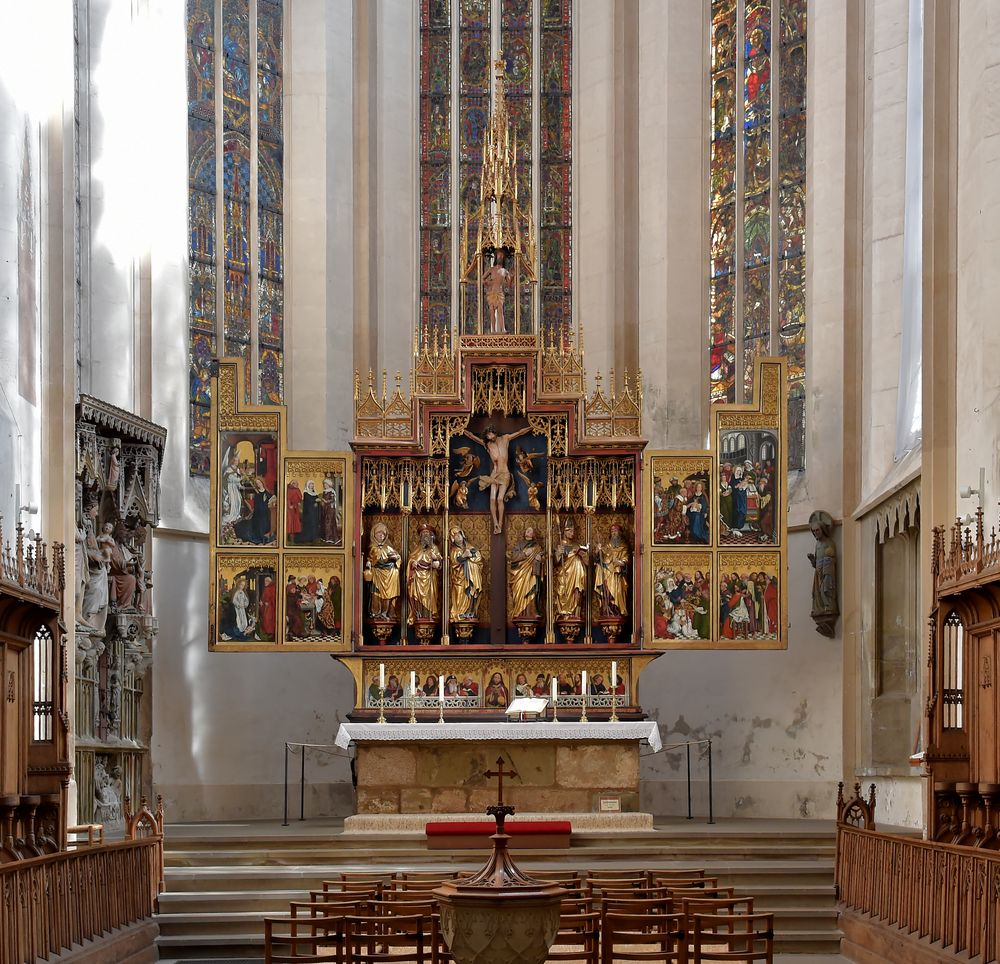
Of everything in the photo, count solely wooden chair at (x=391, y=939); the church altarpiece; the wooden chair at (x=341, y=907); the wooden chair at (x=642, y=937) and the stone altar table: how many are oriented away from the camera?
3

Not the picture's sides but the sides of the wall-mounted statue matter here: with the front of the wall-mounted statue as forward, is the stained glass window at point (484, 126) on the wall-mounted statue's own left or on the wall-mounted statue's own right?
on the wall-mounted statue's own right

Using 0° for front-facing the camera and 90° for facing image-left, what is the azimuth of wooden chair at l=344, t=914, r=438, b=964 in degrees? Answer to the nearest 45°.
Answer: approximately 180°

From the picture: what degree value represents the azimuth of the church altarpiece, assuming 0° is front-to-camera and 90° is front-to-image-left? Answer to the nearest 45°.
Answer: approximately 0°

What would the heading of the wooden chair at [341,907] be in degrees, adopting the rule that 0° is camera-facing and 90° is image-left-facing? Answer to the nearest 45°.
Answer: approximately 180°

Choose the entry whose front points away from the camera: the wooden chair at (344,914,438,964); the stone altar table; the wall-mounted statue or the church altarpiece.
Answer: the wooden chair

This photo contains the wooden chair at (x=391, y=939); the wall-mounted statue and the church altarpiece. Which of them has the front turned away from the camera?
the wooden chair

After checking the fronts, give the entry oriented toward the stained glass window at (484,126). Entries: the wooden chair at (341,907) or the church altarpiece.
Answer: the wooden chair

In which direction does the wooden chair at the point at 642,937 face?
away from the camera

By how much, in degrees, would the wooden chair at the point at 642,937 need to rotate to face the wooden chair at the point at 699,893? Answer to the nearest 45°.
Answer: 0° — it already faces it

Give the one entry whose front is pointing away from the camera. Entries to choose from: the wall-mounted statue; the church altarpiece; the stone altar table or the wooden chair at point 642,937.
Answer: the wooden chair
